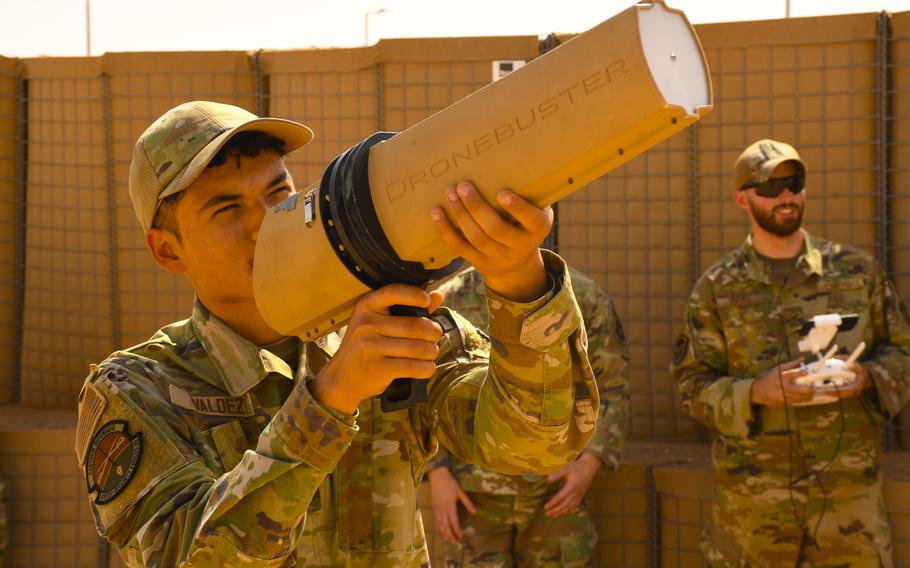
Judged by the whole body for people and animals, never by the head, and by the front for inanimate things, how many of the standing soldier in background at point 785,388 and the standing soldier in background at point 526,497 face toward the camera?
2

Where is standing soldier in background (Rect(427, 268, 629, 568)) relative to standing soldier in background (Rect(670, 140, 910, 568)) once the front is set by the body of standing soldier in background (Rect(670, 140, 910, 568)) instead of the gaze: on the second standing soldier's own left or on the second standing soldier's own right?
on the second standing soldier's own right

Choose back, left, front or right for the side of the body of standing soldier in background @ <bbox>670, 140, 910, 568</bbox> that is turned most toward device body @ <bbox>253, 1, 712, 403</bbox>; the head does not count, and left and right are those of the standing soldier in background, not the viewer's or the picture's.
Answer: front

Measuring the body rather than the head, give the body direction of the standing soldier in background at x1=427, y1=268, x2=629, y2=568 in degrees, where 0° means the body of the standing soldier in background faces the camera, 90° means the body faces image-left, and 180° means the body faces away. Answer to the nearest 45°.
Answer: approximately 0°

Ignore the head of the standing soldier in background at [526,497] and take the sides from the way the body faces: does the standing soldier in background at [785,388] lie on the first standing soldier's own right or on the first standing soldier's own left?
on the first standing soldier's own left

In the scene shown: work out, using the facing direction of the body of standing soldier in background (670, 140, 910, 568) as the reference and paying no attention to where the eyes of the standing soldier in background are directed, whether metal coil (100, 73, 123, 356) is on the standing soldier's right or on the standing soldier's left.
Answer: on the standing soldier's right

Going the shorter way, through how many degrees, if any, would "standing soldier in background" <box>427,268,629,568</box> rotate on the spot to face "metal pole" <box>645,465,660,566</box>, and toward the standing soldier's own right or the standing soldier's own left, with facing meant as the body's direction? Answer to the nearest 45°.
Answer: approximately 135° to the standing soldier's own left

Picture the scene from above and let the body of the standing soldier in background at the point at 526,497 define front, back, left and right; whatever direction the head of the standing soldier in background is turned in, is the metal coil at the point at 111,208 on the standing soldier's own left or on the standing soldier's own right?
on the standing soldier's own right
